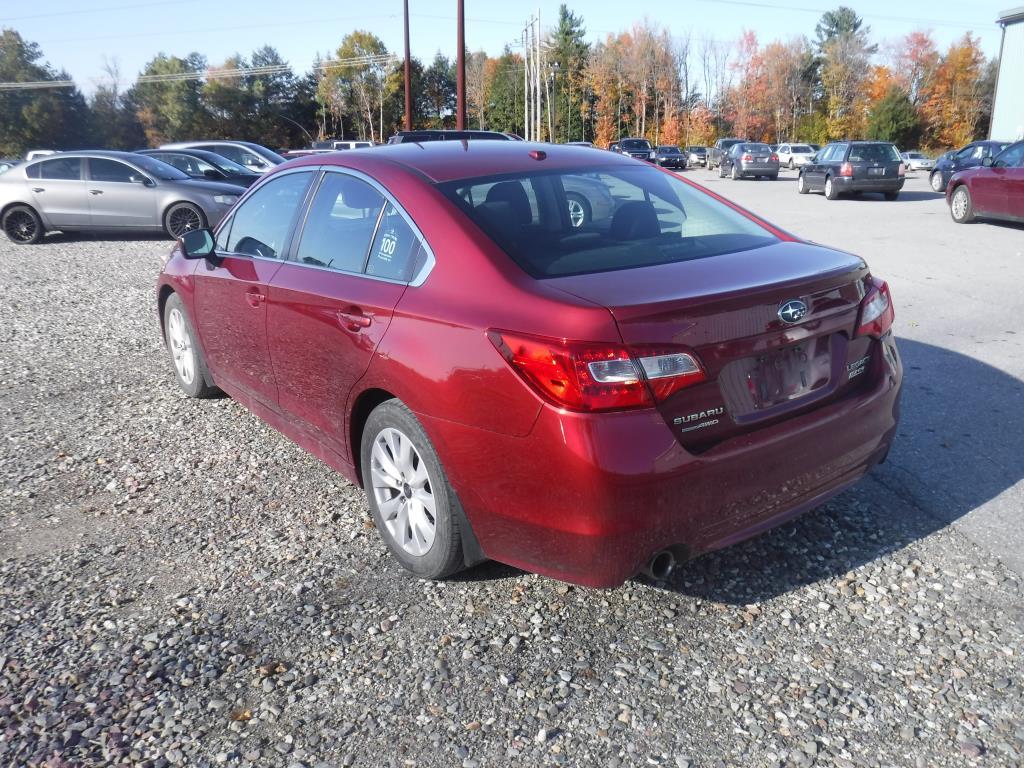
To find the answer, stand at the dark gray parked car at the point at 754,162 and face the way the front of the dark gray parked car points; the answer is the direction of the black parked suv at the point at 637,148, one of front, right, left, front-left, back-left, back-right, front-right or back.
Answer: front

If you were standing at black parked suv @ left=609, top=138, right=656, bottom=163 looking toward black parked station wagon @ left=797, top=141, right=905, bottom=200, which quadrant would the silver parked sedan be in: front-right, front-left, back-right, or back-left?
front-right

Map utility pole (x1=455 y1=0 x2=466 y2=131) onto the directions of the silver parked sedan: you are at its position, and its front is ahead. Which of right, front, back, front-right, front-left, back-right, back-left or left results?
front-left

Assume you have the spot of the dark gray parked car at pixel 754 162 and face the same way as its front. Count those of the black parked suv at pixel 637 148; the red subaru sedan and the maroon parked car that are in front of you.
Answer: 1

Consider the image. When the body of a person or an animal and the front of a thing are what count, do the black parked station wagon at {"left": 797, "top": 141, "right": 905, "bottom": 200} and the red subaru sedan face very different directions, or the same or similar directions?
same or similar directions

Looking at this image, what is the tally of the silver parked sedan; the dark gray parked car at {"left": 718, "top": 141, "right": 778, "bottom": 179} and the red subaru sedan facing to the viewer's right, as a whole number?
1

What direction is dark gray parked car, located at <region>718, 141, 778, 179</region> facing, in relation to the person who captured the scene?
facing away from the viewer and to the left of the viewer

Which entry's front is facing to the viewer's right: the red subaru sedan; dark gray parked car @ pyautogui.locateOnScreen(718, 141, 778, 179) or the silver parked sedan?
the silver parked sedan

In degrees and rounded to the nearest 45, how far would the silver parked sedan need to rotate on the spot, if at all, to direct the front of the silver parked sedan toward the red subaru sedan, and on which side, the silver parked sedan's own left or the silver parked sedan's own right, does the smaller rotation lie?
approximately 90° to the silver parked sedan's own right

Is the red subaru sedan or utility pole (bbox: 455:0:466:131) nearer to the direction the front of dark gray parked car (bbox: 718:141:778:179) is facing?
the utility pole

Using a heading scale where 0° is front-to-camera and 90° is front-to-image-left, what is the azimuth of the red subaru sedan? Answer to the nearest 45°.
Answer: approximately 135°

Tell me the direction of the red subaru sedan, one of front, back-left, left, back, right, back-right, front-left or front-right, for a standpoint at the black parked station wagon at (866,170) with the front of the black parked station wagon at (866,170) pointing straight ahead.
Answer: back-left

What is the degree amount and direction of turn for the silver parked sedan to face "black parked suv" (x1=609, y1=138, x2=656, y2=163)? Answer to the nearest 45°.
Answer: approximately 45° to its left

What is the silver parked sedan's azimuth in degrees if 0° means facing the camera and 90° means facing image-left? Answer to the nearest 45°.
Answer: approximately 270°

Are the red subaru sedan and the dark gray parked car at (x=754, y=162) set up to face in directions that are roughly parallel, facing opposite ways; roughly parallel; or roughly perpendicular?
roughly parallel

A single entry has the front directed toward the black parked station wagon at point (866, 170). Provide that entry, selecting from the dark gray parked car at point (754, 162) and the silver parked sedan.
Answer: the silver parked sedan

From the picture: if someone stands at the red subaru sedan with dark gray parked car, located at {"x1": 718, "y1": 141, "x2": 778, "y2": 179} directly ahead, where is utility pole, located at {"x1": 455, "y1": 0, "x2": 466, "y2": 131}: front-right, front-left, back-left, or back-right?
front-left

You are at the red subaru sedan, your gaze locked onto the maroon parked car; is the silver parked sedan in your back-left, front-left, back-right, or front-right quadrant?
front-left

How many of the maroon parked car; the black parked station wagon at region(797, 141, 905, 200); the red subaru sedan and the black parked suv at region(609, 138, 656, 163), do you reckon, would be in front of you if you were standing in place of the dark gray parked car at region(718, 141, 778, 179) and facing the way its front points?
1

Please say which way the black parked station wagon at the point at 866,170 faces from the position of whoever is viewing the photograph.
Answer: facing away from the viewer and to the left of the viewer
